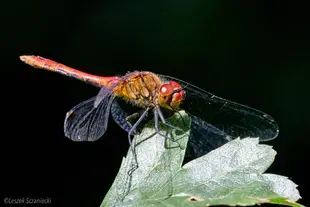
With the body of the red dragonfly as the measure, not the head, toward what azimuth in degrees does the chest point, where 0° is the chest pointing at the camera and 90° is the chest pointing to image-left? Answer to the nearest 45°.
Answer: approximately 315°
